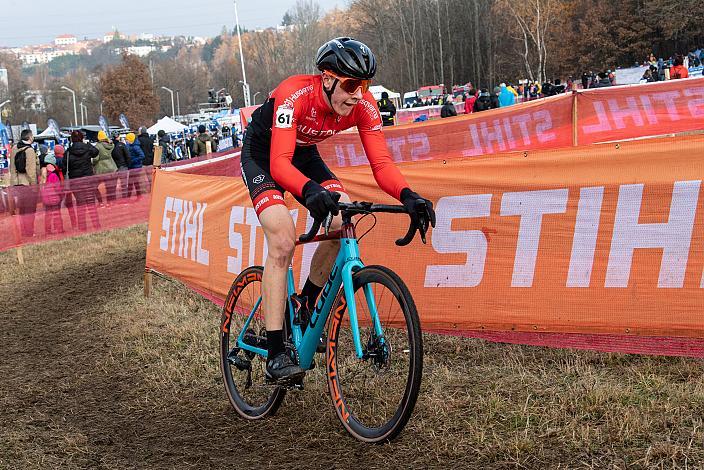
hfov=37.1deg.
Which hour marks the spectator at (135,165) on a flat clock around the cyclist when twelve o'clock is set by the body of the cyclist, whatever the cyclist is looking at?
The spectator is roughly at 7 o'clock from the cyclist.

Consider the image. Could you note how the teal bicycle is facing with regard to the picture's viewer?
facing the viewer and to the right of the viewer

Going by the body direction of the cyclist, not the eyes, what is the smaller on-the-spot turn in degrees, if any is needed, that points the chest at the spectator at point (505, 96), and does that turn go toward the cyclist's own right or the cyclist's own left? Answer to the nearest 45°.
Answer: approximately 135° to the cyclist's own left

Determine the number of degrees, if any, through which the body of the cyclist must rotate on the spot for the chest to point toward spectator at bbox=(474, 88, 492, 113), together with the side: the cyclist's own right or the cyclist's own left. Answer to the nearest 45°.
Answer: approximately 135° to the cyclist's own left

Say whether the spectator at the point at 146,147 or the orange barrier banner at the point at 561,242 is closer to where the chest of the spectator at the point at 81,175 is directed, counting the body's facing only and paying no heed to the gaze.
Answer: the spectator

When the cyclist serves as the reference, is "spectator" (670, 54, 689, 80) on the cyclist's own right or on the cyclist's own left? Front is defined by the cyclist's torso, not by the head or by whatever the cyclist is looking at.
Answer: on the cyclist's own left

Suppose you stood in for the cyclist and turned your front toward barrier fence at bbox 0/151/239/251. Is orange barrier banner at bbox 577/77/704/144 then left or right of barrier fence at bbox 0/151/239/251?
right

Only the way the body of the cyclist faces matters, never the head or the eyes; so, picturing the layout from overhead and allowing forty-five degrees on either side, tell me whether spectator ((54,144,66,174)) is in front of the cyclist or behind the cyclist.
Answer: behind

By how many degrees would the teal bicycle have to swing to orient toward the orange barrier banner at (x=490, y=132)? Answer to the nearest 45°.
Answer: approximately 135° to its left

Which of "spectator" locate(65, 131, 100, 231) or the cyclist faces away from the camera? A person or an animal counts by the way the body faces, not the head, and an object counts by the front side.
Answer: the spectator

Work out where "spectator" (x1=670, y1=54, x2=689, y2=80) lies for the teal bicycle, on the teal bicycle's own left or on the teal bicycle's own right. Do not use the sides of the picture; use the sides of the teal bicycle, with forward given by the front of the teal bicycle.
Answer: on the teal bicycle's own left

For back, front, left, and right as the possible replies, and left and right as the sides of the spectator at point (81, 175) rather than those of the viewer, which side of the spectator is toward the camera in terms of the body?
back

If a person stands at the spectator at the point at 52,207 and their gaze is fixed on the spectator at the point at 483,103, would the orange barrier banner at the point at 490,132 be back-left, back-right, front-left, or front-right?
front-right
